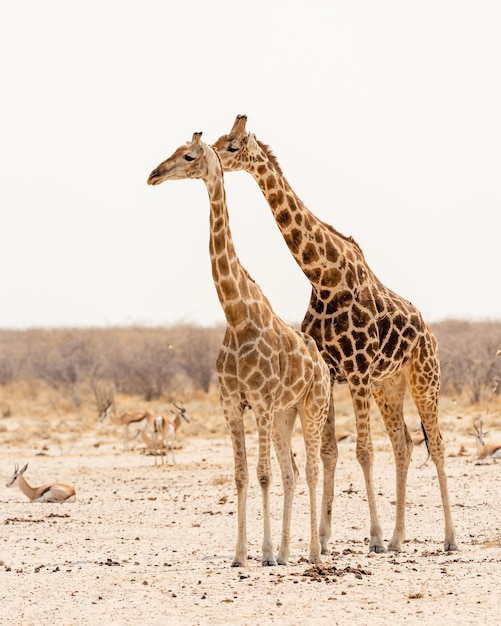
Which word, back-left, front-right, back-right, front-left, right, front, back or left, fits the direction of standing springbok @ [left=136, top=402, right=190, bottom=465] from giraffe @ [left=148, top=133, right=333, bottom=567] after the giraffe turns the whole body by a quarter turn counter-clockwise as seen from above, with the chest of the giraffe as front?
back-left

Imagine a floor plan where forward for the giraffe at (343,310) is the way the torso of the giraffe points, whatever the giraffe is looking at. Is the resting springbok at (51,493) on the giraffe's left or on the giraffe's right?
on the giraffe's right

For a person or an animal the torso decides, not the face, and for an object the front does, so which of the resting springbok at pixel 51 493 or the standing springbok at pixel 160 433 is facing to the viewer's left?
the resting springbok

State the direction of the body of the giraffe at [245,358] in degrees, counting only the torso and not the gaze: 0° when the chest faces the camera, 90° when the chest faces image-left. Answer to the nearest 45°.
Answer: approximately 45°

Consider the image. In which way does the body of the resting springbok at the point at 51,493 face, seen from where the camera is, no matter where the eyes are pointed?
to the viewer's left

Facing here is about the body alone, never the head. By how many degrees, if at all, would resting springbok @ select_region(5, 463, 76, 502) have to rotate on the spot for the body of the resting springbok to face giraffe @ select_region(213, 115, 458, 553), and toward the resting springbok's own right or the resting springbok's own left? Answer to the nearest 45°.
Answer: approximately 135° to the resting springbok's own left

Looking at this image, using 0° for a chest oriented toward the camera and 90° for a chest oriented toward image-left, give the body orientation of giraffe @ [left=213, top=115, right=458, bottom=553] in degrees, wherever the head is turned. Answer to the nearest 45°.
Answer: approximately 45°

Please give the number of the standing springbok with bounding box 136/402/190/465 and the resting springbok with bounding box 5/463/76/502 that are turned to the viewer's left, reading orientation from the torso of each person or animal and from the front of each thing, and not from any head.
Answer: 1

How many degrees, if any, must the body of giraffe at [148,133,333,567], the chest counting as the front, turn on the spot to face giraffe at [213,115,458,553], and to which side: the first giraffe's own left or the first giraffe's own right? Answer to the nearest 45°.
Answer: approximately 180°
